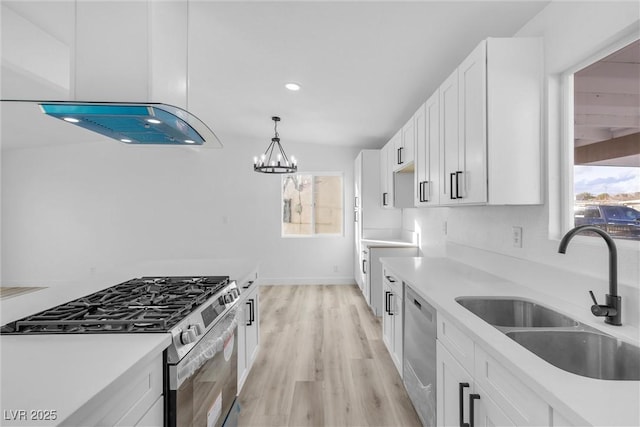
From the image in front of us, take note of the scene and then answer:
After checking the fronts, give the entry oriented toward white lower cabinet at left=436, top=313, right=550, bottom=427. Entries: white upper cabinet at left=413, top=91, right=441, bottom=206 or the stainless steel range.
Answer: the stainless steel range

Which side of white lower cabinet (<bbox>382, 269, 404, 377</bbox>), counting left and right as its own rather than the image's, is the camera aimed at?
left

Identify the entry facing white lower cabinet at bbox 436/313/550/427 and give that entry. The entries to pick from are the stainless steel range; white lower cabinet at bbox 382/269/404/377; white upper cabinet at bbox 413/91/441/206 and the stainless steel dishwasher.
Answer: the stainless steel range

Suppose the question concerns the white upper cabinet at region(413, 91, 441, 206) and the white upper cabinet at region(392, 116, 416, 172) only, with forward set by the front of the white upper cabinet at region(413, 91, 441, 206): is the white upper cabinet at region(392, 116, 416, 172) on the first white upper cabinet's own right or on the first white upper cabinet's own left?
on the first white upper cabinet's own right

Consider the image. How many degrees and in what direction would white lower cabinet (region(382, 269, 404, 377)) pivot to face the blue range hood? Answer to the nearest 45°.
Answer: approximately 45° to its left

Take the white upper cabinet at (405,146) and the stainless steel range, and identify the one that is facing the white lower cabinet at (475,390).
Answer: the stainless steel range

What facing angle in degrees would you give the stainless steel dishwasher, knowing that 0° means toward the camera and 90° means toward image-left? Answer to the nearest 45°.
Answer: approximately 90°

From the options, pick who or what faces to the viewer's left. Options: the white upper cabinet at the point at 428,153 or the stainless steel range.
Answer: the white upper cabinet

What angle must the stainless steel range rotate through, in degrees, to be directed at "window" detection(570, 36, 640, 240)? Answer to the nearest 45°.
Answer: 0° — it already faces it

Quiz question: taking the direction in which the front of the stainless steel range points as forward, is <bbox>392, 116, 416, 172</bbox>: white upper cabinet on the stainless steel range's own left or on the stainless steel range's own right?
on the stainless steel range's own left

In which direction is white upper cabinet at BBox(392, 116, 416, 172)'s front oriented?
to the viewer's left

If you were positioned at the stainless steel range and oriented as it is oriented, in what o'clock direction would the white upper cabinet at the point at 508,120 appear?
The white upper cabinet is roughly at 11 o'clock from the stainless steel range.

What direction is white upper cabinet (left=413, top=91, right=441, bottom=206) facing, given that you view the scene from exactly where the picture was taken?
facing to the left of the viewer

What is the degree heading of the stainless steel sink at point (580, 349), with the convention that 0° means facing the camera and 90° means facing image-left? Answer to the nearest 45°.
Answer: approximately 45°

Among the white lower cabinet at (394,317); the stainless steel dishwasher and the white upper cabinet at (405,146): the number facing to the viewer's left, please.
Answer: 3

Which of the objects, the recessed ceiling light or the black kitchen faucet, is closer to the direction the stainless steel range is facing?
the black kitchen faucet

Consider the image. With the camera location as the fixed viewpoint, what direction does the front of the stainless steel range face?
facing the viewer and to the right of the viewer
